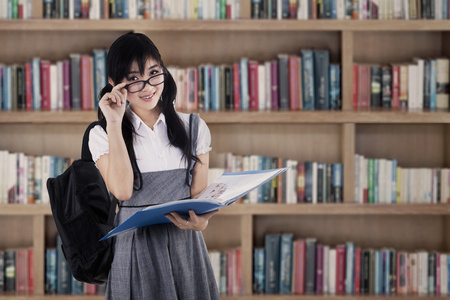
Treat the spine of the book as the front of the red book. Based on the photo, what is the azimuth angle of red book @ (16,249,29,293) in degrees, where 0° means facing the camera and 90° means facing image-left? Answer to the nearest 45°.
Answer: approximately 0°

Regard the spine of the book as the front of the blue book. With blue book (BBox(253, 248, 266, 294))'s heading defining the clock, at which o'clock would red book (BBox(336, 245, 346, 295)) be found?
The red book is roughly at 9 o'clock from the blue book.

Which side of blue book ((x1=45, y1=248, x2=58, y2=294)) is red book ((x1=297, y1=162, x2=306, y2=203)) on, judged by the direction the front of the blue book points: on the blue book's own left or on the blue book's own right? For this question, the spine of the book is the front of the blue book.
on the blue book's own left

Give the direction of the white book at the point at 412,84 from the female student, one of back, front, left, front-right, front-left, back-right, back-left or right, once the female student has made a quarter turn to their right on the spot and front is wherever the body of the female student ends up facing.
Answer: back-right

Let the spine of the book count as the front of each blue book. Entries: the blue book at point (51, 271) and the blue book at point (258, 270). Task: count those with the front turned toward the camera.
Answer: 2
